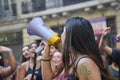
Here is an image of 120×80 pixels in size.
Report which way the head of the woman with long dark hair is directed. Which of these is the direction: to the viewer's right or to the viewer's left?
to the viewer's left

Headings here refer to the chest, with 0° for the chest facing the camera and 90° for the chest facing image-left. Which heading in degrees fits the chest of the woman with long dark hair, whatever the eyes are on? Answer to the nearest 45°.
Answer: approximately 90°
